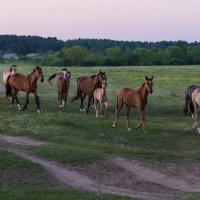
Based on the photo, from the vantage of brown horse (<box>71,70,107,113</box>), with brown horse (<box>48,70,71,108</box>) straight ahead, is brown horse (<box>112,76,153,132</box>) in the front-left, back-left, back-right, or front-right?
back-left

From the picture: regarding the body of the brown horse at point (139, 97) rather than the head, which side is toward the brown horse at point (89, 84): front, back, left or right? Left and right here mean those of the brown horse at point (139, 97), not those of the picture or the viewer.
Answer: back

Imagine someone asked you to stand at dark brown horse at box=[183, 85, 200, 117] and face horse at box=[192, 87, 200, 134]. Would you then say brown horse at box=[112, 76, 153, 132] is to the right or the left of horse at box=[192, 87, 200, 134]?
right

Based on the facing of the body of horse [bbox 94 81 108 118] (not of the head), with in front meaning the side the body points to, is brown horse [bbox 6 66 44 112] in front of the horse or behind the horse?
behind

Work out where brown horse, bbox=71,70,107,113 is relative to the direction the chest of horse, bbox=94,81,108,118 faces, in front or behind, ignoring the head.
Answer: behind
